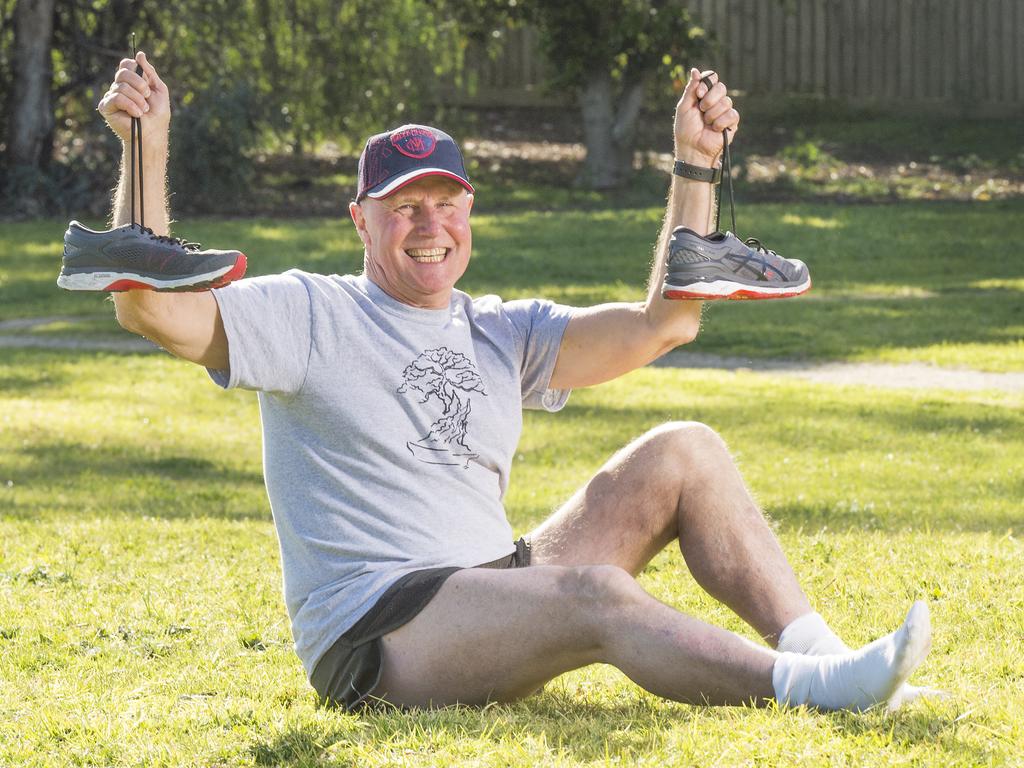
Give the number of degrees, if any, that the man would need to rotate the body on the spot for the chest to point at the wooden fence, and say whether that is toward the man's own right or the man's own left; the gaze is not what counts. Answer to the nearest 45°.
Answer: approximately 135° to the man's own left

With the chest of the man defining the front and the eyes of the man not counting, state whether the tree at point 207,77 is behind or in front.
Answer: behind

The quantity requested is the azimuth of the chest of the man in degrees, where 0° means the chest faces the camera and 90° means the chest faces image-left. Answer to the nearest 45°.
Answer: approximately 315°

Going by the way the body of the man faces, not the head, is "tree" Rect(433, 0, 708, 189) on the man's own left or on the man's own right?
on the man's own left
